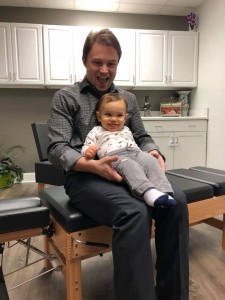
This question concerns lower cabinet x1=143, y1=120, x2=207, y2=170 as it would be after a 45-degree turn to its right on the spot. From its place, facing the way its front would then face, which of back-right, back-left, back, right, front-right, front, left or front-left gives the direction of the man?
front-left

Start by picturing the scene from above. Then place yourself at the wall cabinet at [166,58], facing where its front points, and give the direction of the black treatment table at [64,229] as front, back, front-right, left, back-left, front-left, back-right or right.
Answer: front

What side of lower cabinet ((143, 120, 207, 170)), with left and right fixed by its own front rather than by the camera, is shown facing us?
front

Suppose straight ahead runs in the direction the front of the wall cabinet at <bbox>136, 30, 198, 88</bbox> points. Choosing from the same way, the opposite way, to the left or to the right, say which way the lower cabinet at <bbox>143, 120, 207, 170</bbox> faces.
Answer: the same way

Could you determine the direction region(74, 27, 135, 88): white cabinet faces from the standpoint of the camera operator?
facing the viewer

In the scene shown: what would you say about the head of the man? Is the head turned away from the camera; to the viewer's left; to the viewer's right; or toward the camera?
toward the camera

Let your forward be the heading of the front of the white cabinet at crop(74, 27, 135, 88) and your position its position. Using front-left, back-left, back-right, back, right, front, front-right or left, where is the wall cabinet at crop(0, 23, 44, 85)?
right

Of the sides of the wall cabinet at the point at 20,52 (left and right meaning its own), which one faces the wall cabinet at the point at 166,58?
left

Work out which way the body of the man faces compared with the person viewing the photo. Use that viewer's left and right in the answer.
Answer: facing the viewer and to the right of the viewer

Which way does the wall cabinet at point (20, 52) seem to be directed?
toward the camera

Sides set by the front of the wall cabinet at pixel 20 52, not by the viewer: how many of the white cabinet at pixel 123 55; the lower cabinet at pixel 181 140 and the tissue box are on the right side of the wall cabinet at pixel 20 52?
0

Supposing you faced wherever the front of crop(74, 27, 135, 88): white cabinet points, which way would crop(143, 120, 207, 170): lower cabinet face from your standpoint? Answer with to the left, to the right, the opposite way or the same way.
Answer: the same way

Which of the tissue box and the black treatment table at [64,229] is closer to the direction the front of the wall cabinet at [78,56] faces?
the black treatment table

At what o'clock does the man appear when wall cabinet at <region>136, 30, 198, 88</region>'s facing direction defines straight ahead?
The man is roughly at 12 o'clock from the wall cabinet.
